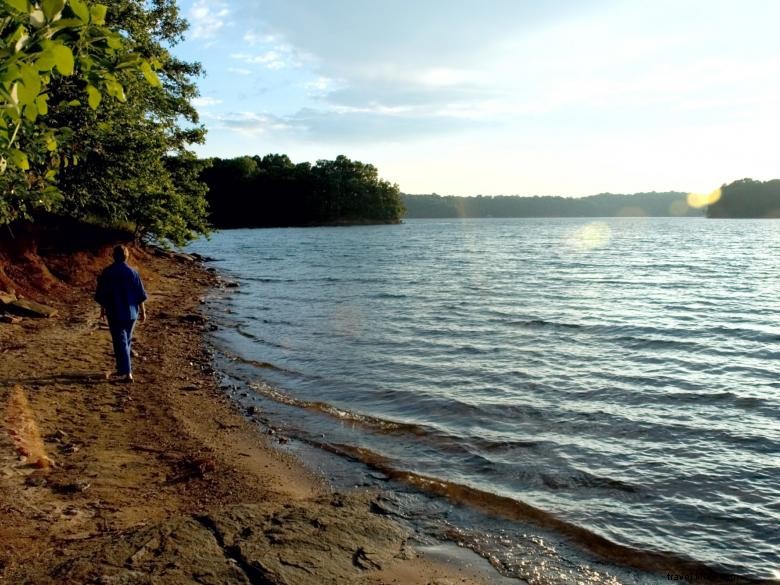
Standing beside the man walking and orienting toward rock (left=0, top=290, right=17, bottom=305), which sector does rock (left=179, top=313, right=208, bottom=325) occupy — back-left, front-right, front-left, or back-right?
front-right

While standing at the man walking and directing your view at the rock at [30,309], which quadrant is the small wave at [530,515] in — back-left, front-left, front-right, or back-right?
back-right

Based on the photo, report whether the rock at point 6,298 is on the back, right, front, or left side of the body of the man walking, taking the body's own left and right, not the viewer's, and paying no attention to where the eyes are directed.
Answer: front

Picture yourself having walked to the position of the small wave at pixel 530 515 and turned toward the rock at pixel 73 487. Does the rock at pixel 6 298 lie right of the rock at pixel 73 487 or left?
right

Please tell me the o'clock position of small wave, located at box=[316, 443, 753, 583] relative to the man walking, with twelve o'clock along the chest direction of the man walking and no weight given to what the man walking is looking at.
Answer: The small wave is roughly at 5 o'clock from the man walking.

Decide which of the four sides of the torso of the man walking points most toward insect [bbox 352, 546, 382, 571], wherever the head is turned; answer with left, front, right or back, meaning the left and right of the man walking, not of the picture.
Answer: back

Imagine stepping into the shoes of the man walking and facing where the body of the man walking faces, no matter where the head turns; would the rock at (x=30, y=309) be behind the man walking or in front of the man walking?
in front

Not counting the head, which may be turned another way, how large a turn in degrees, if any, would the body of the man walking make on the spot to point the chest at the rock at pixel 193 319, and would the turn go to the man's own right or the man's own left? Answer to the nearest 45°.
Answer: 0° — they already face it

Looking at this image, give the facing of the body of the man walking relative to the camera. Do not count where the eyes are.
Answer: away from the camera

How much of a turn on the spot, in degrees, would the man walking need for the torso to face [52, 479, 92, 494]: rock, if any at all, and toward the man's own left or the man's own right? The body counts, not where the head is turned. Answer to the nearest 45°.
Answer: approximately 180°
